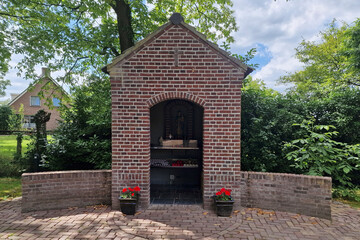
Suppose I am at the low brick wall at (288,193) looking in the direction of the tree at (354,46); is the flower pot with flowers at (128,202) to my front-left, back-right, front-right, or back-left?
back-left

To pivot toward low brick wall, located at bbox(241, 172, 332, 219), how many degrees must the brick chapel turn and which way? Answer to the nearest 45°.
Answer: approximately 90° to its left

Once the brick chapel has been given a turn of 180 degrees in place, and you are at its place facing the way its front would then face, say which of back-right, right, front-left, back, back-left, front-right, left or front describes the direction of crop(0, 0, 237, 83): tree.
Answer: front-left

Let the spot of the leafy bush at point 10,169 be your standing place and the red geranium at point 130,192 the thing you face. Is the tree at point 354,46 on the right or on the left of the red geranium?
left

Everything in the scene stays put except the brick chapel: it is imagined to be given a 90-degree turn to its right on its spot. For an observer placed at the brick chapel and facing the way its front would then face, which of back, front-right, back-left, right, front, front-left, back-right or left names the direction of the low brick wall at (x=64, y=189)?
front

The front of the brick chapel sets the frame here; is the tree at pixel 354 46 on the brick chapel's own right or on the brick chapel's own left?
on the brick chapel's own left

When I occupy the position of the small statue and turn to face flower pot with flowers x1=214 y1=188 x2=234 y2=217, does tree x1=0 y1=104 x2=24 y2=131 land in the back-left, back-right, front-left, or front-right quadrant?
back-right

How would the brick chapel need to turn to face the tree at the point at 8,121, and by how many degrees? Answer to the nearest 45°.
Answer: approximately 135° to its right

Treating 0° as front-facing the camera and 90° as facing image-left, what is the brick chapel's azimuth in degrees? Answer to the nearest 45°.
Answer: approximately 0°

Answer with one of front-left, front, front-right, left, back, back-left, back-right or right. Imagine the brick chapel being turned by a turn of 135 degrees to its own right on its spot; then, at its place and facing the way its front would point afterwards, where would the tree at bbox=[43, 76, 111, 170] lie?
front
